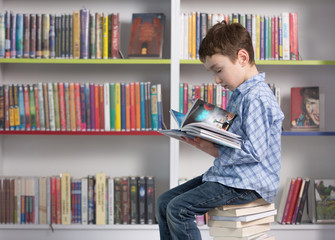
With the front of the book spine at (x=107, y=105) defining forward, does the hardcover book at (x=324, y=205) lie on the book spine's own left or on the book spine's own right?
on the book spine's own left

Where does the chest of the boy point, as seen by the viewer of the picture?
to the viewer's left

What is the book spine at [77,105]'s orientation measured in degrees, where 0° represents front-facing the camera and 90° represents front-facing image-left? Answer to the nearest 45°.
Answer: approximately 0°

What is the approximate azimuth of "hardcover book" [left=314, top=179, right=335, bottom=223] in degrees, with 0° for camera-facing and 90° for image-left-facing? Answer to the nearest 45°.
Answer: approximately 0°
